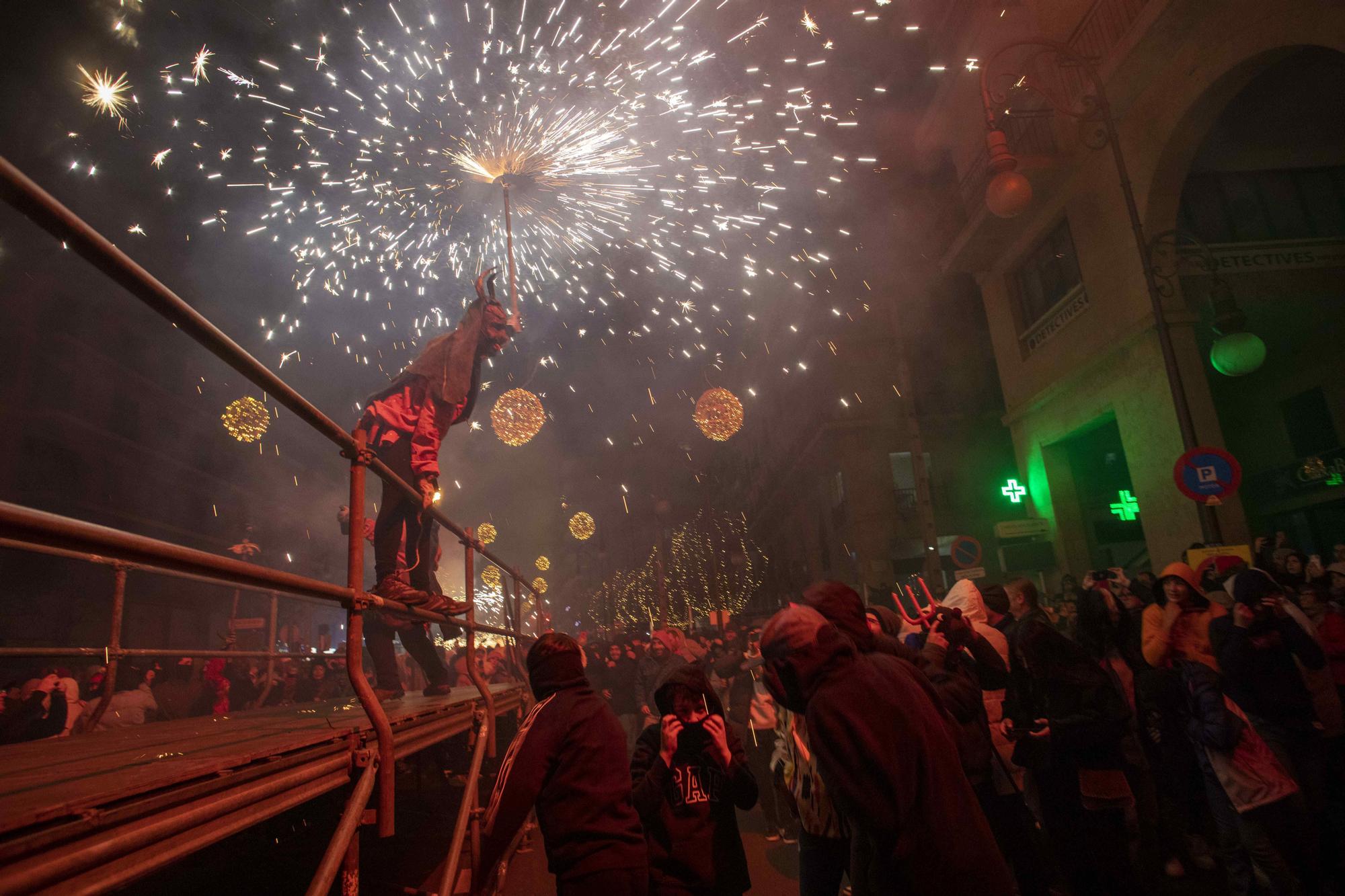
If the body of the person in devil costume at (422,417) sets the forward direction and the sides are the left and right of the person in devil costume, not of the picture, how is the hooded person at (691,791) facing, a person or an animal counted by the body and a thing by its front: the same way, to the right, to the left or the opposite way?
to the right

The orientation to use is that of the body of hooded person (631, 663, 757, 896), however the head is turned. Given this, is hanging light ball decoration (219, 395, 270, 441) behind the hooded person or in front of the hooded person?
behind

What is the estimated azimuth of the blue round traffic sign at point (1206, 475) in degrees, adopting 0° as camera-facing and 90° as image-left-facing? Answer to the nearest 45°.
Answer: approximately 0°

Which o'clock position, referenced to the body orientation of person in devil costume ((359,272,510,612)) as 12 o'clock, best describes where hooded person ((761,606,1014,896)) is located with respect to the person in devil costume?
The hooded person is roughly at 2 o'clock from the person in devil costume.

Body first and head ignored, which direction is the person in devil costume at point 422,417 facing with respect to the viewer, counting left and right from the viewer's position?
facing to the right of the viewer

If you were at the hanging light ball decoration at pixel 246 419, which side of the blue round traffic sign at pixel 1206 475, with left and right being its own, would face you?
right

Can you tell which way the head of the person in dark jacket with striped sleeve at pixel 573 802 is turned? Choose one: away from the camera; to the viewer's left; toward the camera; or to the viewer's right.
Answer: away from the camera
